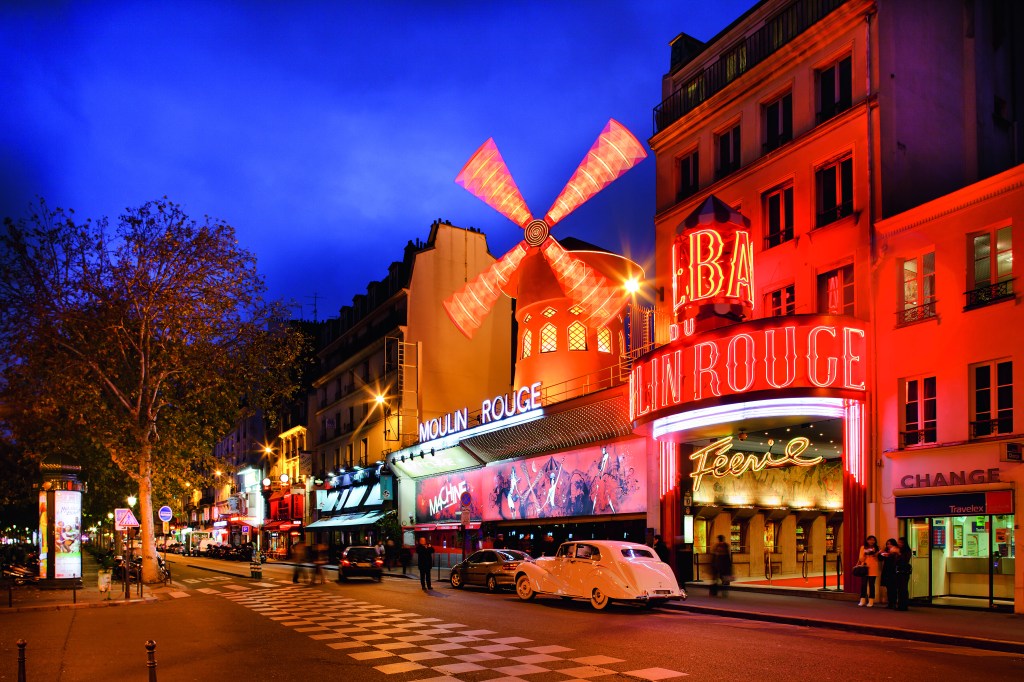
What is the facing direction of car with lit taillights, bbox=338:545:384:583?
away from the camera

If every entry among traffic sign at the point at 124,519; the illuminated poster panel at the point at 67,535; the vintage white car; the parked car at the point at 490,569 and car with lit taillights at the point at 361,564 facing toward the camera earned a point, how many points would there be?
2

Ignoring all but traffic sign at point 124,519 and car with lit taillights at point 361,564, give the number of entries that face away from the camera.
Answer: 1

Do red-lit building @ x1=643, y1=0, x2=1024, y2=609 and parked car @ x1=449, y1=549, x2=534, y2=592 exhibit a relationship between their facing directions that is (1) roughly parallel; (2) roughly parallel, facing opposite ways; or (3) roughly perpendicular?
roughly perpendicular

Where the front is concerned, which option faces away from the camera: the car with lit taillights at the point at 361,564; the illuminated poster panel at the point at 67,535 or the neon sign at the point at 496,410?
the car with lit taillights

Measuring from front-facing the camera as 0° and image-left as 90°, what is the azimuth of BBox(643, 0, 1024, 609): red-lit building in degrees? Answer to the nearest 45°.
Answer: approximately 45°
